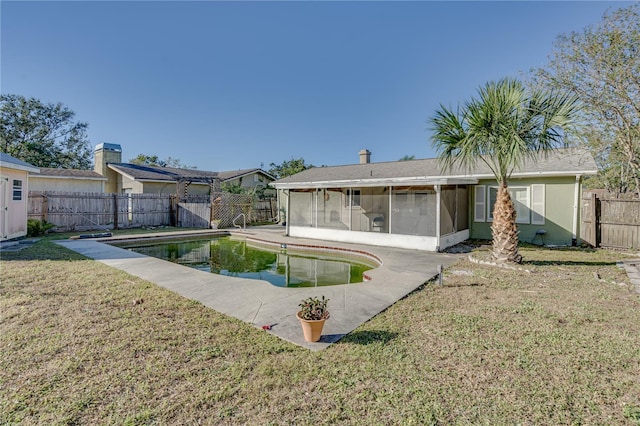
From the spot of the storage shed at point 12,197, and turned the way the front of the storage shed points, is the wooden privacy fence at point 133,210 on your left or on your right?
on your left

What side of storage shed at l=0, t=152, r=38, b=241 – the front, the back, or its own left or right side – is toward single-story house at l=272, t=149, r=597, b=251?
front

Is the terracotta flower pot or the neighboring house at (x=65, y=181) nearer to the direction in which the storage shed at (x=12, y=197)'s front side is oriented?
the terracotta flower pot

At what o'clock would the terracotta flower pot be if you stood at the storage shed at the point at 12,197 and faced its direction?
The terracotta flower pot is roughly at 1 o'clock from the storage shed.

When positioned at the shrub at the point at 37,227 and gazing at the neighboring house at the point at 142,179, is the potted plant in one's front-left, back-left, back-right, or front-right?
back-right

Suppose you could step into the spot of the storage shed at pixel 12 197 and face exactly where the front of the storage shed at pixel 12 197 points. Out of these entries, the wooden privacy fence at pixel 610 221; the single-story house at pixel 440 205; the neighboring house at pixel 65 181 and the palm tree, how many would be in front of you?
3

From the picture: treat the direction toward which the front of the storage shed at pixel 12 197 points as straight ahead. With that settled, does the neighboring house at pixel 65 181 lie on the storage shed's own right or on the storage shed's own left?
on the storage shed's own left

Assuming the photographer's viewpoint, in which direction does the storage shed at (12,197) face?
facing the viewer and to the right of the viewer

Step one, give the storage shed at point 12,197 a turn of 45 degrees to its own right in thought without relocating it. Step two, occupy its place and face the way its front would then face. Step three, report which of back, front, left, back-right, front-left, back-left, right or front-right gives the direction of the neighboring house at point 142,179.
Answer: back-left

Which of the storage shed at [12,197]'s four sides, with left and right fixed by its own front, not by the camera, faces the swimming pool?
front

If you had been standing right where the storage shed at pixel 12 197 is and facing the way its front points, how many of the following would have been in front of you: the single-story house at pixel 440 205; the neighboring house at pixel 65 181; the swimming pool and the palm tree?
3

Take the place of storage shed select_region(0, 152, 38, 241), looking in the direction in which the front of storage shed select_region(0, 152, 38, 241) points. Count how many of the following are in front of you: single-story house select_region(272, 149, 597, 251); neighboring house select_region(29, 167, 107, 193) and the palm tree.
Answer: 2
